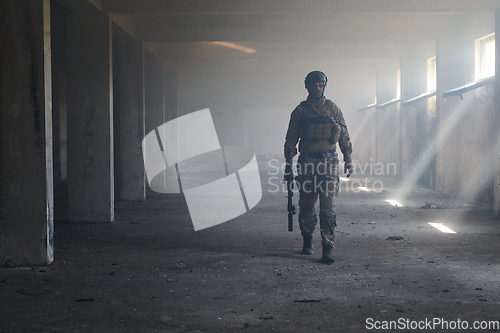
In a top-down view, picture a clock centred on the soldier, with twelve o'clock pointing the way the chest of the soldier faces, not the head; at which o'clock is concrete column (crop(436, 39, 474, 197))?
The concrete column is roughly at 7 o'clock from the soldier.

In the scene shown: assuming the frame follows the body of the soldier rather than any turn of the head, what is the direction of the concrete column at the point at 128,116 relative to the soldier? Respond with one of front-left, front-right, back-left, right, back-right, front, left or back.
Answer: back-right

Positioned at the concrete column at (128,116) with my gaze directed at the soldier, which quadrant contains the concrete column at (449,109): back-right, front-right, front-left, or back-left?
front-left

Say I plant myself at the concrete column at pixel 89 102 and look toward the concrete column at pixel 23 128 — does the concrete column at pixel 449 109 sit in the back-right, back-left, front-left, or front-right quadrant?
back-left

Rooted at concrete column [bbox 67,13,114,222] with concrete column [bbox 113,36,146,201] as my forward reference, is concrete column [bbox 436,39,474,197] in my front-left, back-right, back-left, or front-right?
front-right

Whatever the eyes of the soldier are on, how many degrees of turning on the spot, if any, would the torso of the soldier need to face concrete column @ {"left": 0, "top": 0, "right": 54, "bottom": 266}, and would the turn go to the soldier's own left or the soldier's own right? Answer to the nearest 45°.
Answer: approximately 90° to the soldier's own right

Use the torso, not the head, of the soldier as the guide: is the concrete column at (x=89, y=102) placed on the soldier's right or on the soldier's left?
on the soldier's right

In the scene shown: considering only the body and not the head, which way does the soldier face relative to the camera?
toward the camera
